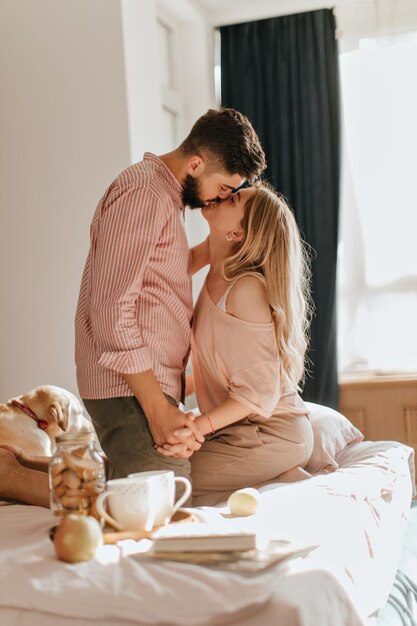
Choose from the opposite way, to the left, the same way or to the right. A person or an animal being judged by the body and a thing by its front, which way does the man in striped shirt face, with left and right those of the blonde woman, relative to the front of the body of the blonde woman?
the opposite way

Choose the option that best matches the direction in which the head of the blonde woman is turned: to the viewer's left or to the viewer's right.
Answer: to the viewer's left

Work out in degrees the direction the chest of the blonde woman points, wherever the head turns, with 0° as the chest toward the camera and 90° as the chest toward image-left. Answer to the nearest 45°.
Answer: approximately 90°

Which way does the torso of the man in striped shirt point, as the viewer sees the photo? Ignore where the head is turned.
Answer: to the viewer's right

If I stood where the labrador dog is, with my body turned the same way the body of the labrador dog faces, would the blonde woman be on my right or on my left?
on my right

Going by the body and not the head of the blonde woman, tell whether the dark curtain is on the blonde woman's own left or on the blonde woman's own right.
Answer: on the blonde woman's own right
